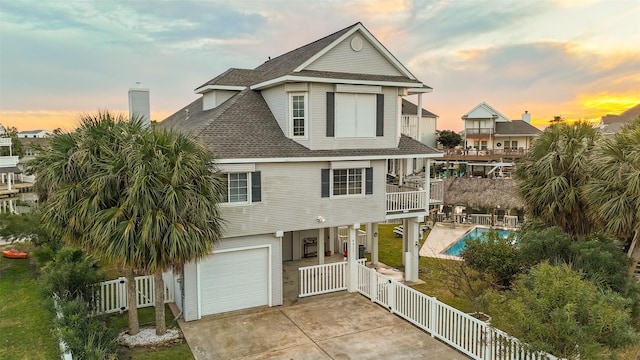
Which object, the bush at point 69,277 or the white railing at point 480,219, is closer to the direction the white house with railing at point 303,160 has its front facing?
the bush

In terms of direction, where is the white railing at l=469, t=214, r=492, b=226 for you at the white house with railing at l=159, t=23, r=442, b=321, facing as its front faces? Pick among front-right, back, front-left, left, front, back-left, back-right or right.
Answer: back-left

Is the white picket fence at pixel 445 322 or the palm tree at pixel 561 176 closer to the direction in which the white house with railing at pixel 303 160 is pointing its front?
the white picket fence

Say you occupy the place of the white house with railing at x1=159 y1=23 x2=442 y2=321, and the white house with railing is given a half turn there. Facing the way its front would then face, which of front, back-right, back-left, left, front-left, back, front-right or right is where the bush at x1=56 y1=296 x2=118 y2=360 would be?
back-left

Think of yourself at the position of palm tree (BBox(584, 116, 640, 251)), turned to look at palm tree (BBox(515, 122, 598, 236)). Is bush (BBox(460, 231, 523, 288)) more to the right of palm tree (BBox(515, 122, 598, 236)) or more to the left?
left

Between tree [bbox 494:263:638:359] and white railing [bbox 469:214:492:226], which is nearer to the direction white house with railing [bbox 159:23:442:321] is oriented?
the tree

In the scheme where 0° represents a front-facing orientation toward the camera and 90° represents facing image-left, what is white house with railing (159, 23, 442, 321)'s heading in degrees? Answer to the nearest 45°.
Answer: approximately 0°

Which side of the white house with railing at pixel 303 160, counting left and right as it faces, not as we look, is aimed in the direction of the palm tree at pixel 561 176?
left

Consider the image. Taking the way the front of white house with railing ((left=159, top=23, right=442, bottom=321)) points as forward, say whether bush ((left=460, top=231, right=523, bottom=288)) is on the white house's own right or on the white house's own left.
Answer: on the white house's own left

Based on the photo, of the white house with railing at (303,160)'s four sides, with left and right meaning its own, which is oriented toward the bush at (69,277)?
right

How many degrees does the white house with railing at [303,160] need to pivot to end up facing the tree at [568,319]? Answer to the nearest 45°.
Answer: approximately 45° to its left

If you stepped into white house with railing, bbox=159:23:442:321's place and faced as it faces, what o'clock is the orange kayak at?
The orange kayak is roughly at 4 o'clock from the white house with railing.

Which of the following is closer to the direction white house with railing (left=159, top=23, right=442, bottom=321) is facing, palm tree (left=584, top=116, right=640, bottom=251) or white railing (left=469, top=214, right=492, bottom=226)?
the palm tree

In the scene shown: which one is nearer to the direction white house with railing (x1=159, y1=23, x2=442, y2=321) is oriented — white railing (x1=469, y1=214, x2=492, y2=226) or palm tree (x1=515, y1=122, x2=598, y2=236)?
the palm tree
